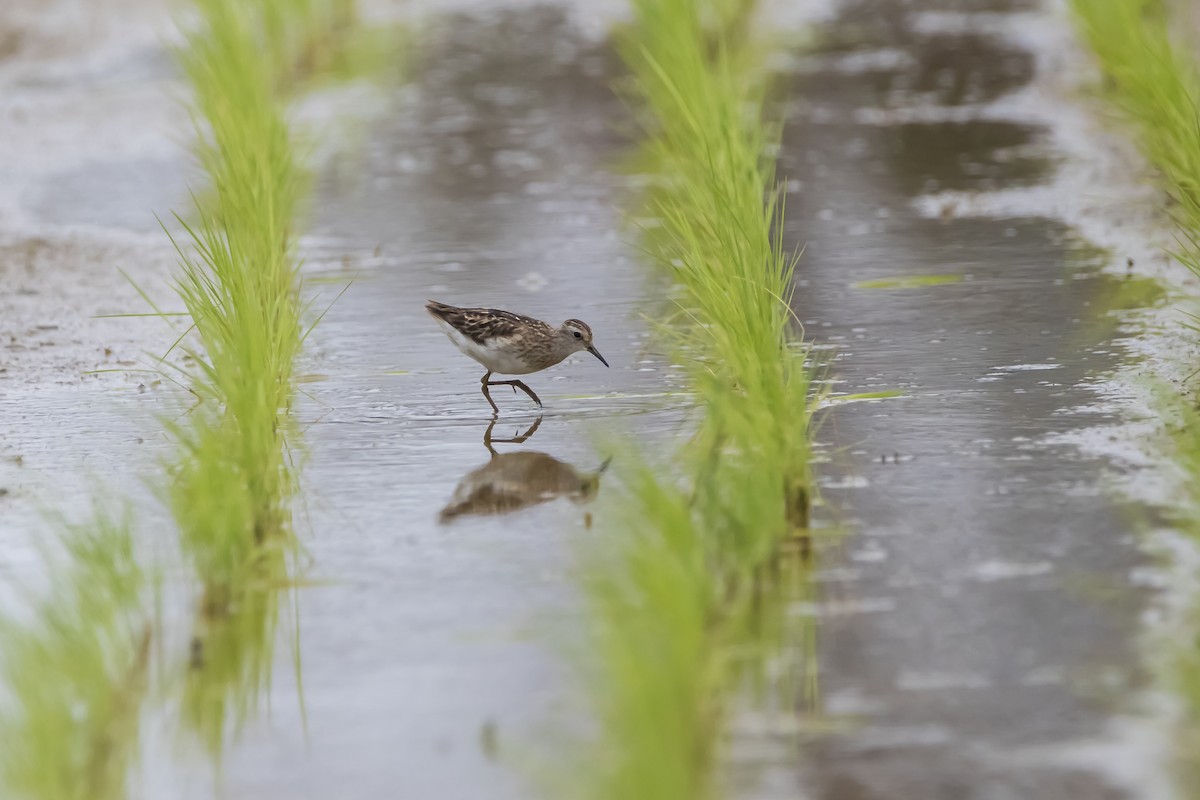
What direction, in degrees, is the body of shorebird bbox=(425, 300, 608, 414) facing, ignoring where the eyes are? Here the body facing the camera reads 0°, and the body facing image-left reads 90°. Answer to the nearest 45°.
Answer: approximately 270°

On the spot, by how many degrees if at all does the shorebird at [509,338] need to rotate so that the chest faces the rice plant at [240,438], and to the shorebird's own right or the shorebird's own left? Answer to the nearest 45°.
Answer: approximately 135° to the shorebird's own right
